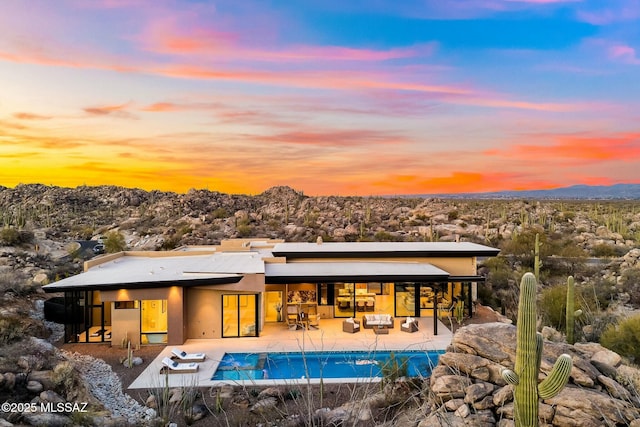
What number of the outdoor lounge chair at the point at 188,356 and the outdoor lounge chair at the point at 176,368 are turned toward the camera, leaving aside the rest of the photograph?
0

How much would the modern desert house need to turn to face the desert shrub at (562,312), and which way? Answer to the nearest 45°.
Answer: approximately 90° to its left

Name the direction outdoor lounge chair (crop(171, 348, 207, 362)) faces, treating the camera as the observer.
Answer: facing to the right of the viewer

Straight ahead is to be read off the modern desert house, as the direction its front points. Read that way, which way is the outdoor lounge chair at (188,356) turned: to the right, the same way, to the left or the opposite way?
to the left

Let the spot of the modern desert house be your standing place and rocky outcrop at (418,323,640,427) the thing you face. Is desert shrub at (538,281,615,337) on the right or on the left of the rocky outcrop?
left

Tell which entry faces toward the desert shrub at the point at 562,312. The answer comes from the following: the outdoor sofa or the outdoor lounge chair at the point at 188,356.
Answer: the outdoor lounge chair

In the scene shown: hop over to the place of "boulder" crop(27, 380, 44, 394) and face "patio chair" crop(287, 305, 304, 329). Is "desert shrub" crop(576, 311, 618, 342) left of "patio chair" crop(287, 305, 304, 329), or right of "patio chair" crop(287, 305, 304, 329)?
right

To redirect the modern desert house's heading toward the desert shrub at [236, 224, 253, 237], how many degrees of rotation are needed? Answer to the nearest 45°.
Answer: approximately 180°

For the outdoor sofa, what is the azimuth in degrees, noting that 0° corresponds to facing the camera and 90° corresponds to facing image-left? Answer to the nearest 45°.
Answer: approximately 0°

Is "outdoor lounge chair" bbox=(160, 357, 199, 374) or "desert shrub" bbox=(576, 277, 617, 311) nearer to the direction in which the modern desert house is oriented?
the outdoor lounge chair

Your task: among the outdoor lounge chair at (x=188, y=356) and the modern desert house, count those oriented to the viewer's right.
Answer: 1

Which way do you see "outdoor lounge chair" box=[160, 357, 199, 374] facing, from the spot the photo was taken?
facing to the right of the viewer

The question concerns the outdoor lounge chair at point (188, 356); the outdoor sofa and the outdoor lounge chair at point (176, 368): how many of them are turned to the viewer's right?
2
